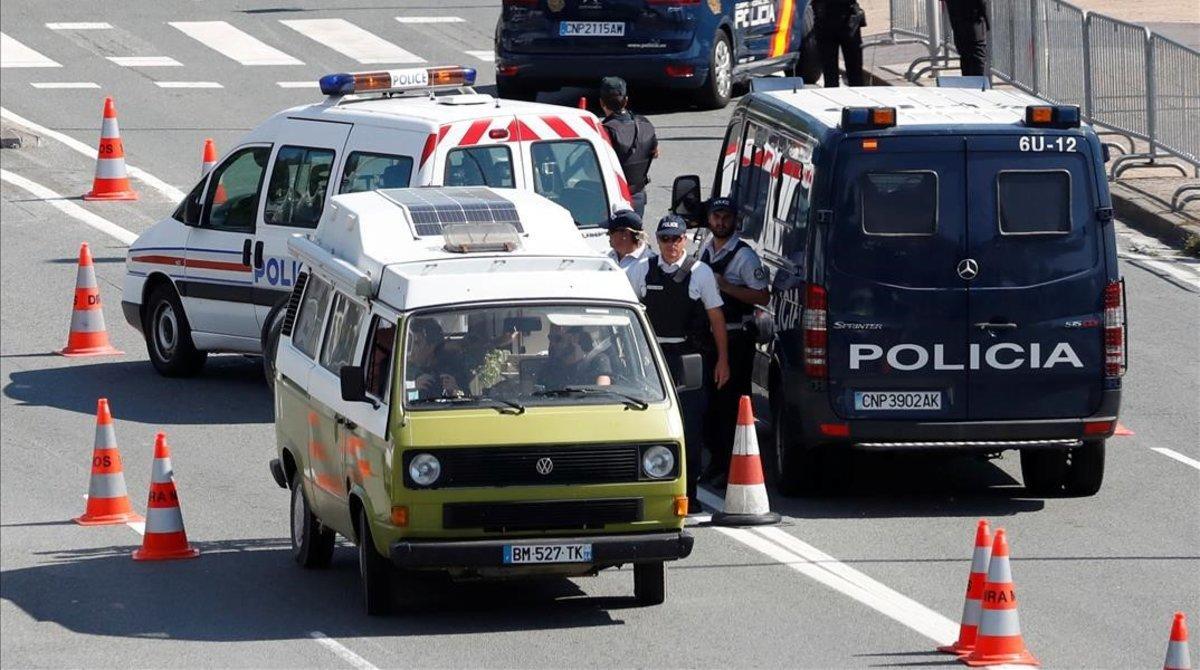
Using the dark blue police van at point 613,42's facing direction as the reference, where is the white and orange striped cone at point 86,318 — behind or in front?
behind

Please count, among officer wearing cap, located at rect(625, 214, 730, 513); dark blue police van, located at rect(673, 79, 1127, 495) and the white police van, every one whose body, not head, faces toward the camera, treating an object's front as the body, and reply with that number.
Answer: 1

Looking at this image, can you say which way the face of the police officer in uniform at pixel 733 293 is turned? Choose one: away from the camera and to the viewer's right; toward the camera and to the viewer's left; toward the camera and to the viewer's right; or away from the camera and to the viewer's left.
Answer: toward the camera and to the viewer's left

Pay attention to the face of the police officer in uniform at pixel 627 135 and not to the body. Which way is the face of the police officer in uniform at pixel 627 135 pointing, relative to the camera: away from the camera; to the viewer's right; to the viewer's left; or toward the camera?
away from the camera

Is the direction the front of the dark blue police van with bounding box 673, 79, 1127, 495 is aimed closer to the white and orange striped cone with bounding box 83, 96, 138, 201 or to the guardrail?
the guardrail

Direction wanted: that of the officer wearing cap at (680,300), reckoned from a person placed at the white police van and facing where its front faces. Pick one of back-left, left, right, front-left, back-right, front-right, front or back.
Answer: back

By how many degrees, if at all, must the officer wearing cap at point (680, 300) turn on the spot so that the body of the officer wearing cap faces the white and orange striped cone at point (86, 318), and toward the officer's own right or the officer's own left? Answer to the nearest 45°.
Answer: approximately 135° to the officer's own right

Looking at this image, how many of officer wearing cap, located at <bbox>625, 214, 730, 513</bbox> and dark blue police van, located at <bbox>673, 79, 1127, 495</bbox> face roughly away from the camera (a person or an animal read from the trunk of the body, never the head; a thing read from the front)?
1

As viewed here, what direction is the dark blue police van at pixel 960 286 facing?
away from the camera

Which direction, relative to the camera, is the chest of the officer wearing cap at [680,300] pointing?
toward the camera

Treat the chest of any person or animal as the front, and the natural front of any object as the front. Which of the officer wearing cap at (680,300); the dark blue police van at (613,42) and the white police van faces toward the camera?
the officer wearing cap

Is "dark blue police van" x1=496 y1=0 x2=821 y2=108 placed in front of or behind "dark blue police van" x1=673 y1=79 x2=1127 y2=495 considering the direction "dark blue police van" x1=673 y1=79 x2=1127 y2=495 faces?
in front

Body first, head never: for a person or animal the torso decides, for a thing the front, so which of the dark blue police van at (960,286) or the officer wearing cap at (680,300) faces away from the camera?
the dark blue police van
